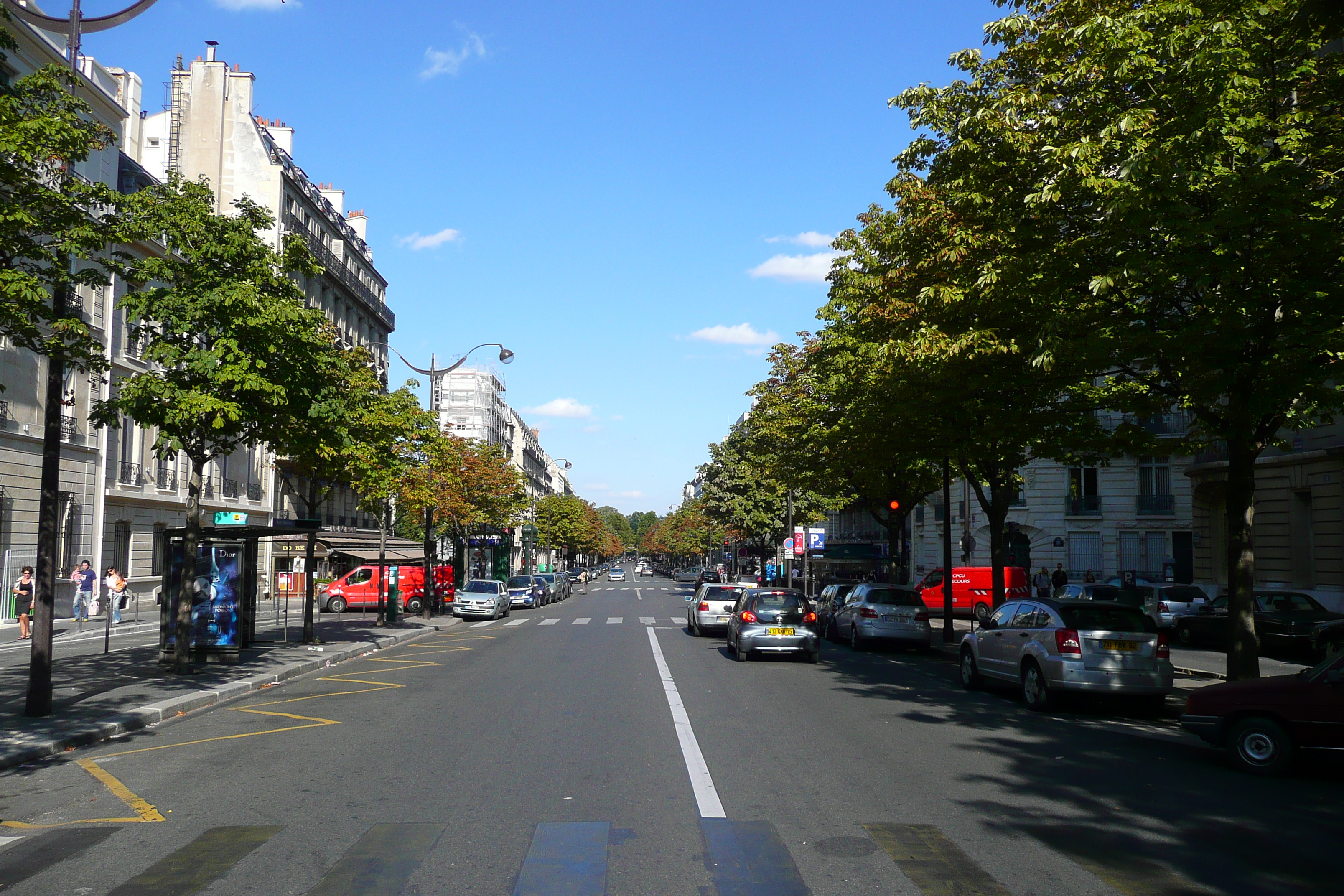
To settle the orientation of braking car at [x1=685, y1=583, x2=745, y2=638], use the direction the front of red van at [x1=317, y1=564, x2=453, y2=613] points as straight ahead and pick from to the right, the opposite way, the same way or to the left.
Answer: to the right

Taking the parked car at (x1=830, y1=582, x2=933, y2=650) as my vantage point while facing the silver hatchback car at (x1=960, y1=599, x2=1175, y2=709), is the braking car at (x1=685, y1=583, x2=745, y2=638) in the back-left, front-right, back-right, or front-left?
back-right

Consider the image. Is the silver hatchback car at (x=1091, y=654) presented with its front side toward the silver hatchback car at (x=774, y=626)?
yes

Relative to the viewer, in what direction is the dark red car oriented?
to the viewer's left

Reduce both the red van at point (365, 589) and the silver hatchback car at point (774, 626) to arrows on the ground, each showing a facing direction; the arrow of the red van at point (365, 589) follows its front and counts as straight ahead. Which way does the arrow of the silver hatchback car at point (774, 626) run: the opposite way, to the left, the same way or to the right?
to the right

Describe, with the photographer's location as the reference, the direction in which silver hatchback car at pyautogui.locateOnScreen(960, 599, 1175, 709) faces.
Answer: facing away from the viewer and to the left of the viewer

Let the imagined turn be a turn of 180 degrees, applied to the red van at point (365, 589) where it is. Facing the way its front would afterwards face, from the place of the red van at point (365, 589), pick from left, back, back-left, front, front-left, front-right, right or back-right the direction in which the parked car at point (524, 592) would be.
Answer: front-left

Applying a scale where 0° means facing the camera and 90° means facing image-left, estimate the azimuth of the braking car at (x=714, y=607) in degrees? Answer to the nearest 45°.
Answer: approximately 180°

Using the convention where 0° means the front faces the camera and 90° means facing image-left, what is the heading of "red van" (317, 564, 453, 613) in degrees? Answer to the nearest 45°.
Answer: approximately 90°

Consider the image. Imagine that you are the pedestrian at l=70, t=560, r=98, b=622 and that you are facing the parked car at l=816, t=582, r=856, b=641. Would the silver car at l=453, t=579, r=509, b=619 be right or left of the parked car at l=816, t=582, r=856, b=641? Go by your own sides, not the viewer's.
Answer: left

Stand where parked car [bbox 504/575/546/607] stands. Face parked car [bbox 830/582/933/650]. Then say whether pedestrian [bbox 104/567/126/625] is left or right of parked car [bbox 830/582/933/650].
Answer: right

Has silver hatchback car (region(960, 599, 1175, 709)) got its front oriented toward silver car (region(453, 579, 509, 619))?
yes

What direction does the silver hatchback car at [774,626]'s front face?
away from the camera
